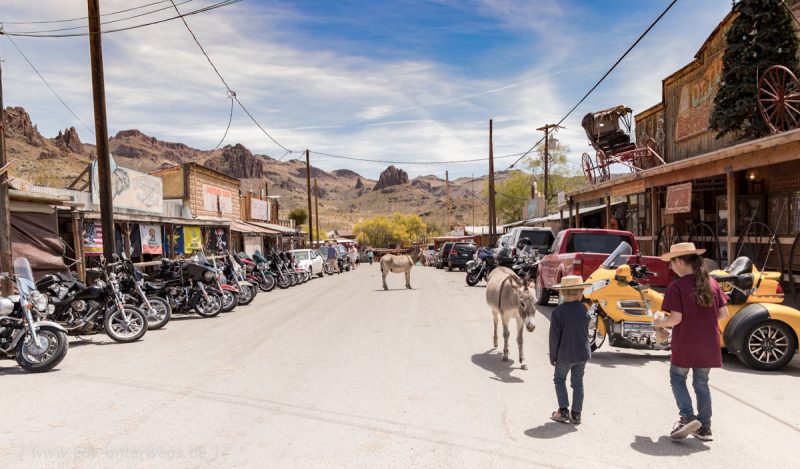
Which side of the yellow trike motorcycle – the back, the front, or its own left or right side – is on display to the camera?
left

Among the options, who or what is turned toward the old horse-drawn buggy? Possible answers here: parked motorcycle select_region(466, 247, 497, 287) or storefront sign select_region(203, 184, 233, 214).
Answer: the storefront sign

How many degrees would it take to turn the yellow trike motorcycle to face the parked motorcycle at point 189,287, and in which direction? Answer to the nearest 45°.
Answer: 0° — it already faces it

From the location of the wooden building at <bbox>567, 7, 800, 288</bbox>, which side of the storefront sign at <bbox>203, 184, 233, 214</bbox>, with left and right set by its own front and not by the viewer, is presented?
front

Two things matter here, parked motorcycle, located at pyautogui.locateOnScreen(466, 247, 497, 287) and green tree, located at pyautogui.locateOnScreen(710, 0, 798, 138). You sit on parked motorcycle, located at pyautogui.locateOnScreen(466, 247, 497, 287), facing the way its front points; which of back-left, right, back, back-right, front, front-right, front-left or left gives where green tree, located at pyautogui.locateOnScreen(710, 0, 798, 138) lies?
left

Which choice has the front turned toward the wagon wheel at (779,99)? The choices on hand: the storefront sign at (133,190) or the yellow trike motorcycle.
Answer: the storefront sign

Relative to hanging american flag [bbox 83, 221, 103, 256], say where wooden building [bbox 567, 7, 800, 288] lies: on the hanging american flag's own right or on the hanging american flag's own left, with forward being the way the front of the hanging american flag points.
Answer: on the hanging american flag's own left

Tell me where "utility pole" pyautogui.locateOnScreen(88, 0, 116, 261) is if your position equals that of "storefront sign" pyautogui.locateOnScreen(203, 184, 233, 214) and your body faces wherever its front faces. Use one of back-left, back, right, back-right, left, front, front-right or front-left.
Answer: front-right

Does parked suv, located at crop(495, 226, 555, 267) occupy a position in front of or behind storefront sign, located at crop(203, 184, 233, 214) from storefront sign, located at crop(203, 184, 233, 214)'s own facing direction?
in front

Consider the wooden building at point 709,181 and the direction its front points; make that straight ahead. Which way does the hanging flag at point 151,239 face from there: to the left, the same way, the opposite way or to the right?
the opposite way

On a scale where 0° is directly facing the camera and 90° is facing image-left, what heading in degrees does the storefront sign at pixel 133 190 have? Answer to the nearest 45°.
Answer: approximately 315°

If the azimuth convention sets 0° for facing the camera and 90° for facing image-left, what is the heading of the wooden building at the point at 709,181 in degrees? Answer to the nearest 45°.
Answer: approximately 45°

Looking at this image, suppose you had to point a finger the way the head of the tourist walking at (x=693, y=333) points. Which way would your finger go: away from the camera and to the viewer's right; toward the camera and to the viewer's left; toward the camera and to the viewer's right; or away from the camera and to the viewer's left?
away from the camera and to the viewer's left

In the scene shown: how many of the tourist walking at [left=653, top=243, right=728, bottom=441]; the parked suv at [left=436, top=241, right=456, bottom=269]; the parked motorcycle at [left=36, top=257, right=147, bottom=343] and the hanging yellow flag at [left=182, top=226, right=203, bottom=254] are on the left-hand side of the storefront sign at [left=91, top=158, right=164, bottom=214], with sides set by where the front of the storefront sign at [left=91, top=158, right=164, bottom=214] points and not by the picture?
2
